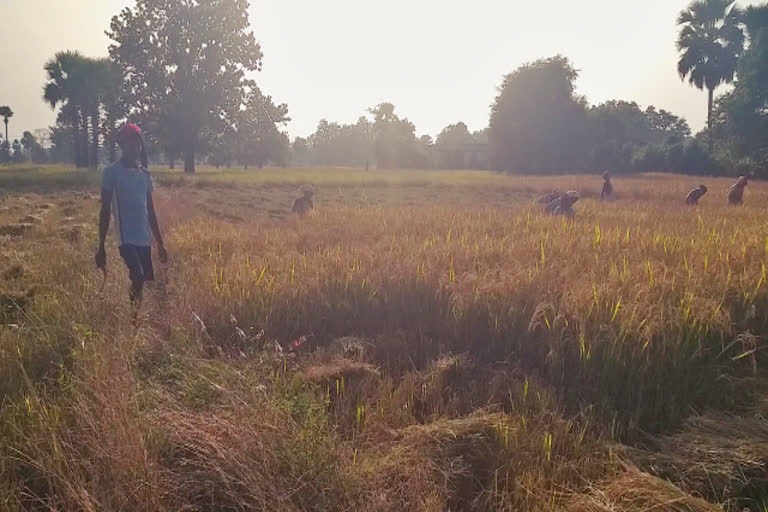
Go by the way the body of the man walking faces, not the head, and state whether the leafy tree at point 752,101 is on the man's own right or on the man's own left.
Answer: on the man's own left

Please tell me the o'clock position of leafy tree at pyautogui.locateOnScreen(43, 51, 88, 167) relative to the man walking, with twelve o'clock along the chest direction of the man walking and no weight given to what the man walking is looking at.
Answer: The leafy tree is roughly at 6 o'clock from the man walking.

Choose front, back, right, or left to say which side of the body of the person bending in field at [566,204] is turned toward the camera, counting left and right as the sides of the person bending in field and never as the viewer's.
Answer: right

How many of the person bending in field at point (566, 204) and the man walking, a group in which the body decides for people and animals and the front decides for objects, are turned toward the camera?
1

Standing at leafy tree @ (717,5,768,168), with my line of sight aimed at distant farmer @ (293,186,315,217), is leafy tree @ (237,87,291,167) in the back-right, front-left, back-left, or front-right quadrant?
front-right

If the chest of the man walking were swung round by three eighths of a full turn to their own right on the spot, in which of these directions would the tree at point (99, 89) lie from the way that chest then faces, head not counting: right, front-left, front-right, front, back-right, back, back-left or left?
front-right

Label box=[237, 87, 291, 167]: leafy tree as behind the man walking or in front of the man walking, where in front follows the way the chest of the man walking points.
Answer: behind

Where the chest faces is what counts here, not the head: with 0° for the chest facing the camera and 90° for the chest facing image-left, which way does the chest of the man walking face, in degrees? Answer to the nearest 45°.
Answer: approximately 0°
